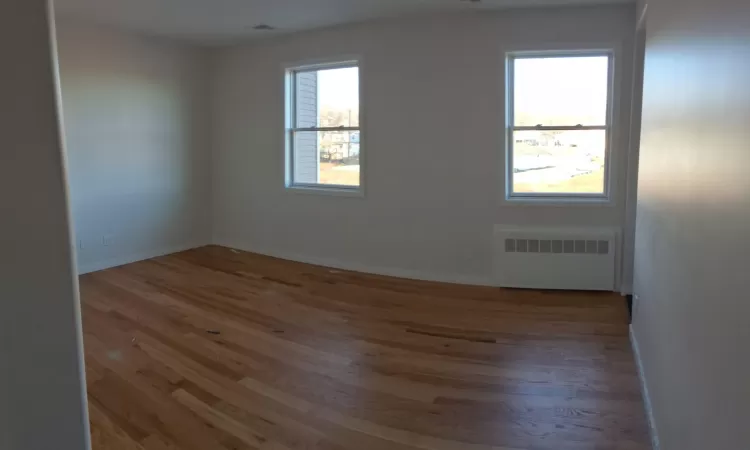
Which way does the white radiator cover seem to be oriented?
toward the camera
